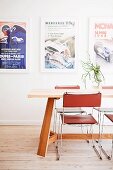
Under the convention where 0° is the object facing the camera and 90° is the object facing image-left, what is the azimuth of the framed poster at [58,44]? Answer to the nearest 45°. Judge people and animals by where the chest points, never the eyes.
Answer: approximately 0°

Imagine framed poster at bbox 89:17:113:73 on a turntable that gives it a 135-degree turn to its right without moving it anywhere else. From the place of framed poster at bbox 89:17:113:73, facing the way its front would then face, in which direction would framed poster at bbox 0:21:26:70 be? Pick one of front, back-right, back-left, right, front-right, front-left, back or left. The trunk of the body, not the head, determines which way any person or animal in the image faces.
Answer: front-left

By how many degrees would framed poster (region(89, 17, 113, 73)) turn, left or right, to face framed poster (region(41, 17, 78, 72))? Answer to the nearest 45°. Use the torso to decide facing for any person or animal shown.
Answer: approximately 90° to its right

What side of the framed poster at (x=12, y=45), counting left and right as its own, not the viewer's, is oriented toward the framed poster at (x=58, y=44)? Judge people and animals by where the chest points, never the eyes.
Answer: left

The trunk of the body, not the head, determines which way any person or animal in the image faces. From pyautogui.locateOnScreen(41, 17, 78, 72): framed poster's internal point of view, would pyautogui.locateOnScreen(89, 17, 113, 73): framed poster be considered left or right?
on its left

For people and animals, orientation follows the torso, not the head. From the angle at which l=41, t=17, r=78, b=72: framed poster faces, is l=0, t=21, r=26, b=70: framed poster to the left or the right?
on its right

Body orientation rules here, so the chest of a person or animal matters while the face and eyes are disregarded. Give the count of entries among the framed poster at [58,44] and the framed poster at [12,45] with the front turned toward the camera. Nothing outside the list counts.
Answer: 2

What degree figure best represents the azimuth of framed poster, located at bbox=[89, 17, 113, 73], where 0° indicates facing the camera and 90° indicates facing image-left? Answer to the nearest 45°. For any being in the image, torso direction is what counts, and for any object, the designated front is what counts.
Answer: approximately 0°
